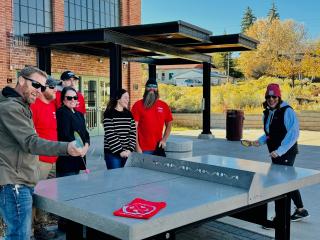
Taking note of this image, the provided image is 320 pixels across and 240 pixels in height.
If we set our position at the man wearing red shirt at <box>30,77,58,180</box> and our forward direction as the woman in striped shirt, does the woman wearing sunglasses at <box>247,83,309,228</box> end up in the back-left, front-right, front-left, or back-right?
front-right

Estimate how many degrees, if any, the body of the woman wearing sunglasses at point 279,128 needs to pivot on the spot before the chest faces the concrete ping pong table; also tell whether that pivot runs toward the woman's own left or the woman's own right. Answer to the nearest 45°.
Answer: approximately 45° to the woman's own left

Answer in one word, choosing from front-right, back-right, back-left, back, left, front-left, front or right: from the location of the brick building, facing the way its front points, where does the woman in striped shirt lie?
front

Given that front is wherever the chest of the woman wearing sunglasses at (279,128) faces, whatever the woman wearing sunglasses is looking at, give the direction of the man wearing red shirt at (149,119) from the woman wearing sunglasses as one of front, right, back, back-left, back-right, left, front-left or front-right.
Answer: front-right

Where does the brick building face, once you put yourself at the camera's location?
facing the viewer

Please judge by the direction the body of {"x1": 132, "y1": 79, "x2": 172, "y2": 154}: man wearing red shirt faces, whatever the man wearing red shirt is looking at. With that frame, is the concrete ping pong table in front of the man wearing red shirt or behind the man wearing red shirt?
in front

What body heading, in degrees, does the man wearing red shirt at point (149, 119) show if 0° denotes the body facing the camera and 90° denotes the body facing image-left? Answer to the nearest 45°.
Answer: approximately 0°

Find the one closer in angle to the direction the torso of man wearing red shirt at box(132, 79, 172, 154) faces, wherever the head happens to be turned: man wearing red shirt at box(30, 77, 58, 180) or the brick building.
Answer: the man wearing red shirt

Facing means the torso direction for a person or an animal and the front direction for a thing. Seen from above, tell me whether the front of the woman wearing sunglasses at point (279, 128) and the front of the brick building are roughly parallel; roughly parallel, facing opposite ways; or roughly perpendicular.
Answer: roughly perpendicular

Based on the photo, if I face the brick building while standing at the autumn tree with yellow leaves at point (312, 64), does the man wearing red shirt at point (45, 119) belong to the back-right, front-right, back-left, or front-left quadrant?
front-left

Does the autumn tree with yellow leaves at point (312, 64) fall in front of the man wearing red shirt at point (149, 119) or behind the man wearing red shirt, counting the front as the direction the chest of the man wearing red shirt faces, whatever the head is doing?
behind

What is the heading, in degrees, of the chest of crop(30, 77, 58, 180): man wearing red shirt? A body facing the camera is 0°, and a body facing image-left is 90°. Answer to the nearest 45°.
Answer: approximately 315°

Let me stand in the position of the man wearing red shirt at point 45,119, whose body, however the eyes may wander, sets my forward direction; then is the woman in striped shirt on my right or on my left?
on my left

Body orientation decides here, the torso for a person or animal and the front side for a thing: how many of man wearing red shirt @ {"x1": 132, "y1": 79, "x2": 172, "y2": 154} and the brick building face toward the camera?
2

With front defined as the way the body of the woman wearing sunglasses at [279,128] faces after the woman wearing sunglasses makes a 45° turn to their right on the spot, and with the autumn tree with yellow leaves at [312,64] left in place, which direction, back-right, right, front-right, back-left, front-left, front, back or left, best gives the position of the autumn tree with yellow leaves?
right

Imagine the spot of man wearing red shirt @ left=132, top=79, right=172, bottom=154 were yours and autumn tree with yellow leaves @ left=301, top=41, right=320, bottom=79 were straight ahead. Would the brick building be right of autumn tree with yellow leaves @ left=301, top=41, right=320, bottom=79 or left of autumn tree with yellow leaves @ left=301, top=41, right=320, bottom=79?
left

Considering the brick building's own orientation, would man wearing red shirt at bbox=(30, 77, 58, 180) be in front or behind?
in front

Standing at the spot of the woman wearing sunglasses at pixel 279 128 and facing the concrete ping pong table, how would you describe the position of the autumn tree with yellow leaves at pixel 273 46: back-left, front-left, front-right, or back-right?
back-right

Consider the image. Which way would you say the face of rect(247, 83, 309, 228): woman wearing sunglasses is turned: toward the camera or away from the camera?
toward the camera

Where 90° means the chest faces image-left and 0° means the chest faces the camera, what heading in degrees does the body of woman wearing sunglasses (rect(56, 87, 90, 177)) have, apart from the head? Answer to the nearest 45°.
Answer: approximately 315°
